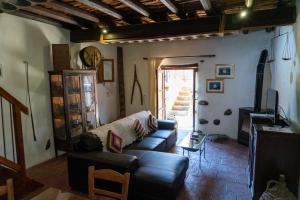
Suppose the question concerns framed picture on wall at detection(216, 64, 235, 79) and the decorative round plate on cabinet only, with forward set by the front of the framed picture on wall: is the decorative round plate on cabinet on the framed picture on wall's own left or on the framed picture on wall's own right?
on the framed picture on wall's own right

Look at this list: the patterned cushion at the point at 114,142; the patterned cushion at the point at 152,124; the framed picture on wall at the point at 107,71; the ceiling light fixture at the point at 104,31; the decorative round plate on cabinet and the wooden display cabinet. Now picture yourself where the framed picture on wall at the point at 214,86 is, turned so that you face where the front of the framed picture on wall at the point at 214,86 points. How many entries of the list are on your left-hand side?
0

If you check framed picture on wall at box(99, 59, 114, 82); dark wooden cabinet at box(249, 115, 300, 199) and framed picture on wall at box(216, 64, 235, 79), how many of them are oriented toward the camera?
2

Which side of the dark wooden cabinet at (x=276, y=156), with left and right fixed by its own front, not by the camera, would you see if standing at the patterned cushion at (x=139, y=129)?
front

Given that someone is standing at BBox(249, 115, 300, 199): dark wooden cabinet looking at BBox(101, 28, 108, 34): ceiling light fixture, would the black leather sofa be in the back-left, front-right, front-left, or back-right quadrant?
front-left

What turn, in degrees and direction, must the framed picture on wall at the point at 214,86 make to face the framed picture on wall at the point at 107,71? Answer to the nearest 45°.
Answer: approximately 90° to its right

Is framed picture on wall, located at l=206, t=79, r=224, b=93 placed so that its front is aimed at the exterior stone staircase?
no

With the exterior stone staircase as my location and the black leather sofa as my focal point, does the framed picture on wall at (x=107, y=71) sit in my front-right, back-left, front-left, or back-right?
front-right

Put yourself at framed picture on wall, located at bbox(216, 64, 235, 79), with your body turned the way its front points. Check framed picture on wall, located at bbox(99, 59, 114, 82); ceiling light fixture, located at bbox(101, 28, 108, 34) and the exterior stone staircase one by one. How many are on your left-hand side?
0

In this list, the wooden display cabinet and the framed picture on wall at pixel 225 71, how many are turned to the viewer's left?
0

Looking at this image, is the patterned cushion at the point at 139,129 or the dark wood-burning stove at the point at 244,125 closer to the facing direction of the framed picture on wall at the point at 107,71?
the patterned cushion

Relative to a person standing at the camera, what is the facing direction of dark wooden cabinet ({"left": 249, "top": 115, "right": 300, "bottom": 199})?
facing to the left of the viewer

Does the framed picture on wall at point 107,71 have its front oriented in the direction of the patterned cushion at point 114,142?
yes

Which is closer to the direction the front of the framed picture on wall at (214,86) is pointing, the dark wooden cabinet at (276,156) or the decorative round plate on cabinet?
the dark wooden cabinet

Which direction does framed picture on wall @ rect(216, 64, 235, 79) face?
toward the camera

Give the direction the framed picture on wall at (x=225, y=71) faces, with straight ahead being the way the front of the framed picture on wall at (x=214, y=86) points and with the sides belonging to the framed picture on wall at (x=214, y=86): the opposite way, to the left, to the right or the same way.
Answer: the same way

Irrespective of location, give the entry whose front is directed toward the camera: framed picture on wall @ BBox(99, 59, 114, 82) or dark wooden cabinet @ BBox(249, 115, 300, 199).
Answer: the framed picture on wall
